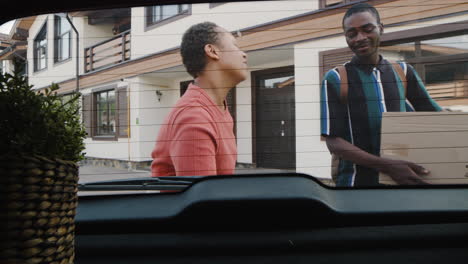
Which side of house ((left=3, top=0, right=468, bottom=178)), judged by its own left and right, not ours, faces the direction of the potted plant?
front

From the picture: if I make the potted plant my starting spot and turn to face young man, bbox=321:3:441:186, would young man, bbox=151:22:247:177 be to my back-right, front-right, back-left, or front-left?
front-left

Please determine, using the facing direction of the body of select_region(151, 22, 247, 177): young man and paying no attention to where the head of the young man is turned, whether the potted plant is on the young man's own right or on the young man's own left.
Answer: on the young man's own right

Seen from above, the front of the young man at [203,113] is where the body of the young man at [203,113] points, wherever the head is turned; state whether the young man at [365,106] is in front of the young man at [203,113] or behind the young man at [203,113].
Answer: in front

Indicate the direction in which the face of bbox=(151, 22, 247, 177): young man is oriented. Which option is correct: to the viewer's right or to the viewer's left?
to the viewer's right

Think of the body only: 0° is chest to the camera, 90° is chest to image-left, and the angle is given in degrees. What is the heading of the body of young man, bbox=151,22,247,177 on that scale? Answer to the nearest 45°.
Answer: approximately 270°
